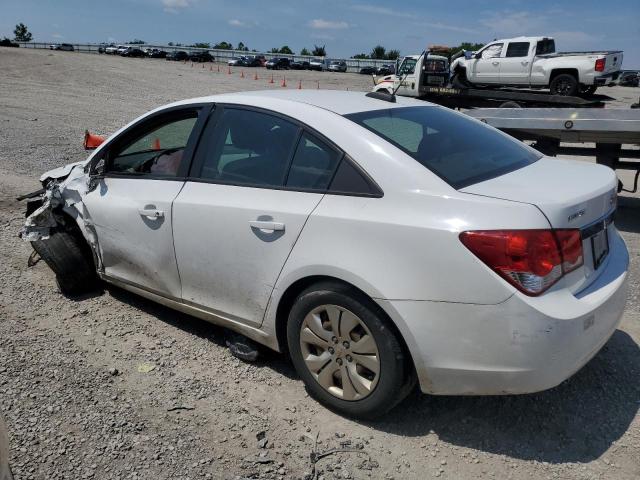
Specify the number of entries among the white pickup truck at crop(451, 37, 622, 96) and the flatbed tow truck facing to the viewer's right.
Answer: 0

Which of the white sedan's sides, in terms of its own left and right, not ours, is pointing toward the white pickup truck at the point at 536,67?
right

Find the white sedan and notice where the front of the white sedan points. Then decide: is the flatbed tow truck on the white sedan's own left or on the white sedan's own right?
on the white sedan's own right

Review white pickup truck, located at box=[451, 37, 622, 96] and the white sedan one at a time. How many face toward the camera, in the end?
0

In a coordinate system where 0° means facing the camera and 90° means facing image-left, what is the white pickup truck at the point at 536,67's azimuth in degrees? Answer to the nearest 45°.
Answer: approximately 135°

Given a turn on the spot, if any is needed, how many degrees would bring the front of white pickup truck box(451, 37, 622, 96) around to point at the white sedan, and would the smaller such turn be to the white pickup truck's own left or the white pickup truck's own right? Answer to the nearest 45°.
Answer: approximately 135° to the white pickup truck's own left

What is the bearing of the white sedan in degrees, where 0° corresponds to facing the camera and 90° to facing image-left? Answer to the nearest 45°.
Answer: approximately 135°

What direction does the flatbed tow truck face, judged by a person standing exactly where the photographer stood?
facing away from the viewer and to the left of the viewer
